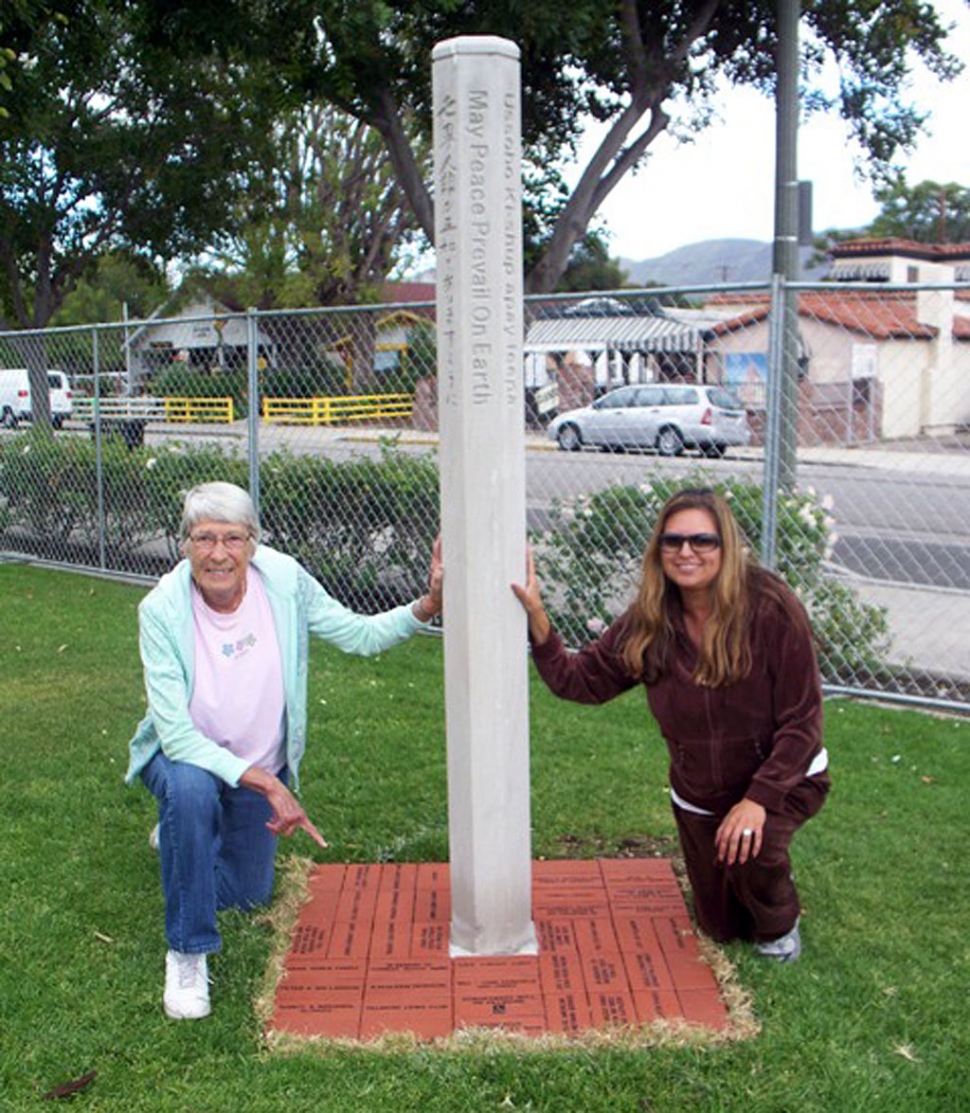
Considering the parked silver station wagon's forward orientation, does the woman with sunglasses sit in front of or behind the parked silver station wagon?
behind

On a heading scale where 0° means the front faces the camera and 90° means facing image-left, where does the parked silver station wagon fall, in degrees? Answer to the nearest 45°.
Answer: approximately 135°

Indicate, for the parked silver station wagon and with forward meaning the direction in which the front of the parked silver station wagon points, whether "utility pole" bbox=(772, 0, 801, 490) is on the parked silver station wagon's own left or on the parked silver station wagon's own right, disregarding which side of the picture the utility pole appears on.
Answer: on the parked silver station wagon's own left

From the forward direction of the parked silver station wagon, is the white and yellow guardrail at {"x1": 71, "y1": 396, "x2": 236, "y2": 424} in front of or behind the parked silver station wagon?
in front

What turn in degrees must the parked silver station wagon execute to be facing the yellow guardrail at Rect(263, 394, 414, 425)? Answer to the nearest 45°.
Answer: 0° — it already faces it

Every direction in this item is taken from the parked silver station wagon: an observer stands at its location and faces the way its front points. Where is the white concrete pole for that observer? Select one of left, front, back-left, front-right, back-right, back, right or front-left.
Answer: back-left

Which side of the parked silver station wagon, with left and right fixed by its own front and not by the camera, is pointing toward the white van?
front

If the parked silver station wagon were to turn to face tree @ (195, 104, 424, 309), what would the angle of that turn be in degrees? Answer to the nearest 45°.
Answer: approximately 45° to its right

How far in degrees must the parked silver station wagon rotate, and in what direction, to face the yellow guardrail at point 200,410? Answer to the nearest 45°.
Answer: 0° — it already faces it
